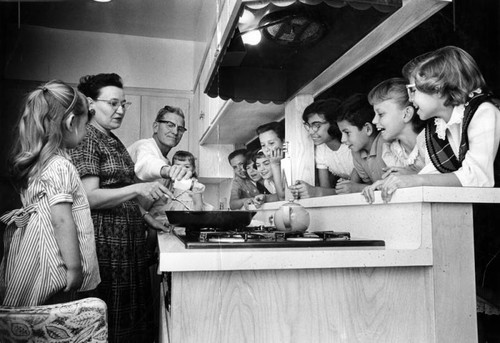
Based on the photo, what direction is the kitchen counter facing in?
to the viewer's left

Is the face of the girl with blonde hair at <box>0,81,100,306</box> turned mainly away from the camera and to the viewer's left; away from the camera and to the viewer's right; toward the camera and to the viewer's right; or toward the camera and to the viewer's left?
away from the camera and to the viewer's right

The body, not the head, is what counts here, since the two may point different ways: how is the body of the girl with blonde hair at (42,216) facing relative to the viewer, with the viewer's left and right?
facing away from the viewer and to the right of the viewer

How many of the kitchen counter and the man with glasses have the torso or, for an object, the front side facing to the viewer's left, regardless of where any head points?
1
